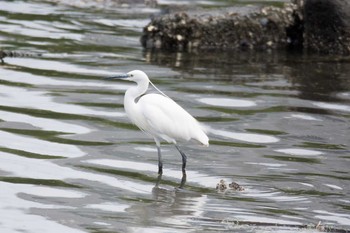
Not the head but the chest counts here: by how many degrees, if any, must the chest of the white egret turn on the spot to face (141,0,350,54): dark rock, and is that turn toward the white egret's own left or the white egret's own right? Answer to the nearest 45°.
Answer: approximately 90° to the white egret's own right

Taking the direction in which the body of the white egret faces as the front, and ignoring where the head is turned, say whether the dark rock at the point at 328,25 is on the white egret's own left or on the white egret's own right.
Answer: on the white egret's own right

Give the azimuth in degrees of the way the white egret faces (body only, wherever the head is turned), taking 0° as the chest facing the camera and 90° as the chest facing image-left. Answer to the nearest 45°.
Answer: approximately 90°
